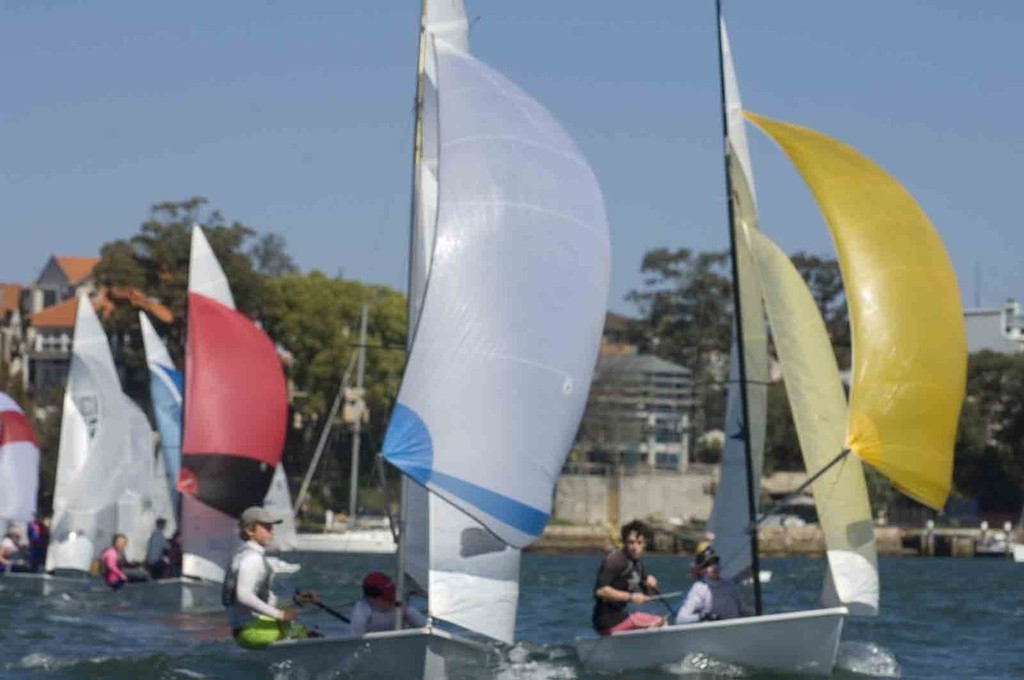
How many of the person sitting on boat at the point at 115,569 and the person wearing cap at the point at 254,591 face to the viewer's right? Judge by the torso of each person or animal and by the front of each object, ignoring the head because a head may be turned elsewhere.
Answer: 2

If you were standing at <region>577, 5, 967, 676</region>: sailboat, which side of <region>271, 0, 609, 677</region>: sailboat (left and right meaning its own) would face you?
left

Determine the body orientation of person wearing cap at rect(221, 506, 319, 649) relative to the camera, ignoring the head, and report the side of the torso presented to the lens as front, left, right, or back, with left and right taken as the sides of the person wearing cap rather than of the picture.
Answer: right

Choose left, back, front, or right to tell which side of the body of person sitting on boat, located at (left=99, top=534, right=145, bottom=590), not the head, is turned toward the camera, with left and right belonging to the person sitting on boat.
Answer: right

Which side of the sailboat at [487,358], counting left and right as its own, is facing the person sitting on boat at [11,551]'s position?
back

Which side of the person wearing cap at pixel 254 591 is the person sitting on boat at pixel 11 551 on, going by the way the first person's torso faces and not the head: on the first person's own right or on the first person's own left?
on the first person's own left

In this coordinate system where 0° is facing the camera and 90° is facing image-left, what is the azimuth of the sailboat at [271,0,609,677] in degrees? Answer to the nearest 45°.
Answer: approximately 315°
